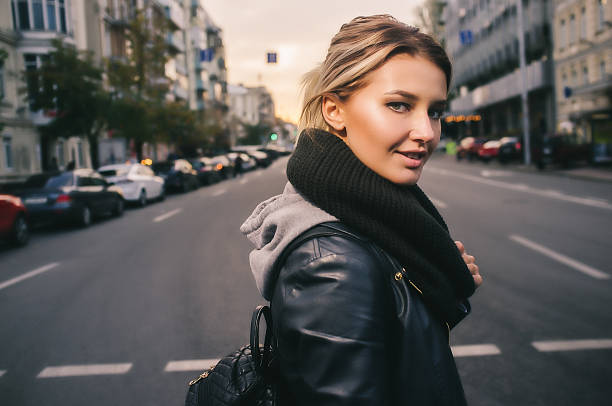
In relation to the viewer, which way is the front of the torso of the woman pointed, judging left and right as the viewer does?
facing to the right of the viewer

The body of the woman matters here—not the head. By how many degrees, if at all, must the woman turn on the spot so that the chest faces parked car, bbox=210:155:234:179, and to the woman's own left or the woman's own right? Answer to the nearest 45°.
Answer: approximately 90° to the woman's own left

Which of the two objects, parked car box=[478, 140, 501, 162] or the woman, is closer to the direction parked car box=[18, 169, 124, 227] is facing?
the parked car

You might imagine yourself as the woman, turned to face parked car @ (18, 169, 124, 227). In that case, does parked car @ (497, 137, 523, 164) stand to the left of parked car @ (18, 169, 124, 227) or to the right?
right

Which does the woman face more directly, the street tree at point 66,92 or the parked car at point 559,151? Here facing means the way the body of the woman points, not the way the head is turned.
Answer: the parked car

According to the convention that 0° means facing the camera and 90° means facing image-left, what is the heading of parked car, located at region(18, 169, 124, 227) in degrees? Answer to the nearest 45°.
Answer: approximately 225°

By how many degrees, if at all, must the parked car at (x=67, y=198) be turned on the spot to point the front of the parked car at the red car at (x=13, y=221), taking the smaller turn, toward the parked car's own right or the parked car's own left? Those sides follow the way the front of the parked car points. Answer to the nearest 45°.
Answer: approximately 135° to the parked car's own right

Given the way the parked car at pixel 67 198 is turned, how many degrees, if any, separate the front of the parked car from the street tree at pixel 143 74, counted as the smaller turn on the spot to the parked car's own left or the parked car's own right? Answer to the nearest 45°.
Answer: approximately 45° to the parked car's own left

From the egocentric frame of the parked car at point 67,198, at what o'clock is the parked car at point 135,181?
the parked car at point 135,181 is roughly at 11 o'clock from the parked car at point 67,198.

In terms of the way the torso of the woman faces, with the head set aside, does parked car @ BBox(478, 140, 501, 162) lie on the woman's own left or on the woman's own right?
on the woman's own left
